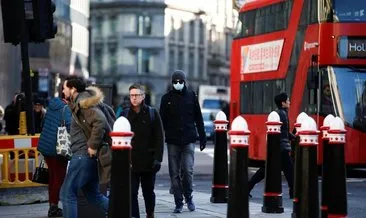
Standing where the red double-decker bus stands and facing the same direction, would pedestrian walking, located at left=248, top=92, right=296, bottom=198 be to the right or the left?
on its right

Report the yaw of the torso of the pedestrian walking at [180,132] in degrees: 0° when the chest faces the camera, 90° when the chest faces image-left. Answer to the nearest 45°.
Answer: approximately 0°

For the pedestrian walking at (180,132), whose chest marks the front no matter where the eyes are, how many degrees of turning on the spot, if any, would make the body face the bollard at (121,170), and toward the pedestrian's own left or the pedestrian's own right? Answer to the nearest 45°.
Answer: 0° — they already face it
